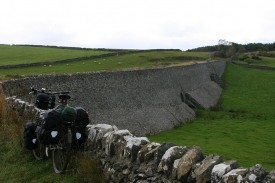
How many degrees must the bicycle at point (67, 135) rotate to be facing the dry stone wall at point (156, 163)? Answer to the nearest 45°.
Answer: approximately 180°

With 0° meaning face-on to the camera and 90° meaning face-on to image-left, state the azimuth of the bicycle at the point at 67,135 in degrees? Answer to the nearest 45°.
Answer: approximately 135°
